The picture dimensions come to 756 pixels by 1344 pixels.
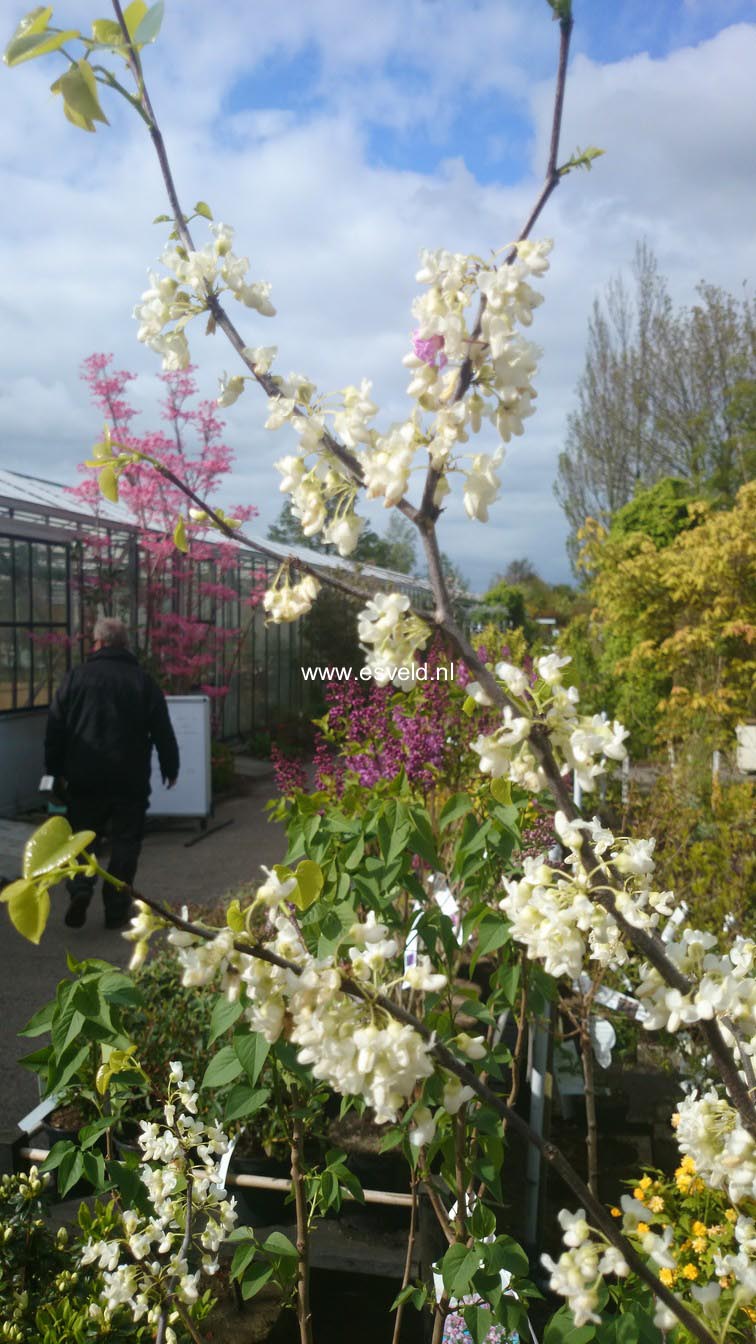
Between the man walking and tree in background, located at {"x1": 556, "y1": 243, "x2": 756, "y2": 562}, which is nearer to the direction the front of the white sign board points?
the man walking

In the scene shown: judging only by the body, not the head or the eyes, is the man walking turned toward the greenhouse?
yes

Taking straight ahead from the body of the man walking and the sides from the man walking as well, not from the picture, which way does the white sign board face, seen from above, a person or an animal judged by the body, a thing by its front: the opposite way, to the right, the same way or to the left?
the opposite way

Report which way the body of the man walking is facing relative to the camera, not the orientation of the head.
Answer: away from the camera

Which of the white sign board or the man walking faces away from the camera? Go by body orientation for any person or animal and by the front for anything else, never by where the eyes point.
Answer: the man walking

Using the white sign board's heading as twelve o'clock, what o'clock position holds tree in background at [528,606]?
The tree in background is roughly at 7 o'clock from the white sign board.

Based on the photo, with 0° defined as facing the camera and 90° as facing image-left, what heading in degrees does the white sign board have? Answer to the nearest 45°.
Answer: approximately 0°

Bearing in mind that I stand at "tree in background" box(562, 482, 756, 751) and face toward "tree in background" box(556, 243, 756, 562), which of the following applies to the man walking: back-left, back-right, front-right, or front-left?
back-left

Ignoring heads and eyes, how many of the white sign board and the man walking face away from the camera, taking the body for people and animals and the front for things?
1

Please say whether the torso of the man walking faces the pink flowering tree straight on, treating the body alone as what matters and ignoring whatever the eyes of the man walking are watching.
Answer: yes
